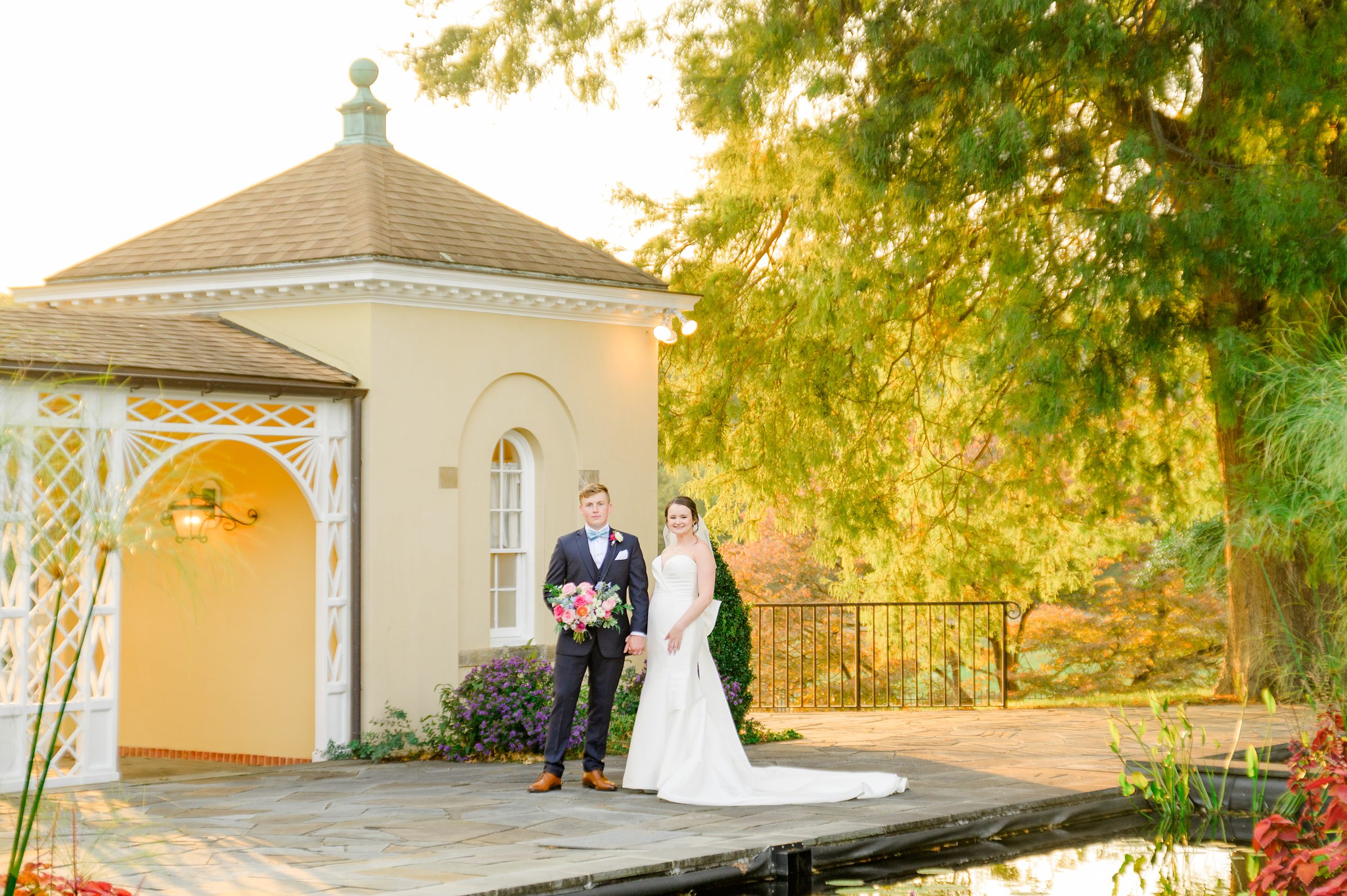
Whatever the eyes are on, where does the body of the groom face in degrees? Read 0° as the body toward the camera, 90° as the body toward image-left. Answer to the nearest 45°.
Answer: approximately 0°

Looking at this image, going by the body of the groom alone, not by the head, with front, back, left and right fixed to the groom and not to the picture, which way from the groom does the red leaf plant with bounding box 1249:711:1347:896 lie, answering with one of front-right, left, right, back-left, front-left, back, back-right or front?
front-left

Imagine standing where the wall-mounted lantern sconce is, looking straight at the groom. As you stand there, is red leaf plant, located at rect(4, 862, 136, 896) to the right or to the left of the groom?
right

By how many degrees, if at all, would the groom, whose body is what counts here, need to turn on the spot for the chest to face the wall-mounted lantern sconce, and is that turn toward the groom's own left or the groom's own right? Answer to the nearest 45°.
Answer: approximately 135° to the groom's own right

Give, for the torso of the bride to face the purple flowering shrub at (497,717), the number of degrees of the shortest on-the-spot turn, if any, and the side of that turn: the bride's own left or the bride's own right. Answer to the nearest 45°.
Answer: approximately 90° to the bride's own right

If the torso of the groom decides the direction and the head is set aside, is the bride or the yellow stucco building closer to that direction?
the bride

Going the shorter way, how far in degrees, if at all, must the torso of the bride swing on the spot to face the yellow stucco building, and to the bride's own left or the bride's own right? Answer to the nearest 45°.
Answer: approximately 90° to the bride's own right

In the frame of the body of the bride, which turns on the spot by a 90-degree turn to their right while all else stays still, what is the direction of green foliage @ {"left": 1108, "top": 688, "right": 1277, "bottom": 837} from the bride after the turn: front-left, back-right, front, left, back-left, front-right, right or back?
back-right

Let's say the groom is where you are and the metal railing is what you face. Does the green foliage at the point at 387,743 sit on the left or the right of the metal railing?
left

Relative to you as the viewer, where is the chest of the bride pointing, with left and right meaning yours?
facing the viewer and to the left of the viewer

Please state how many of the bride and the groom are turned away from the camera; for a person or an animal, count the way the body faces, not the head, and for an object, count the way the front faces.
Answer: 0

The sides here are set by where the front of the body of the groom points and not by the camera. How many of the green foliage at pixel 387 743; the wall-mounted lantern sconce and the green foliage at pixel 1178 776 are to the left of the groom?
1

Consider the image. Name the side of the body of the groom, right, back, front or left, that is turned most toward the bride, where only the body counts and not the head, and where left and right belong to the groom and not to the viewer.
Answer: left

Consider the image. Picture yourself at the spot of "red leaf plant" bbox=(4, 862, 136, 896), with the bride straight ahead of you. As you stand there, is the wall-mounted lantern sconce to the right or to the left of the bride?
left
